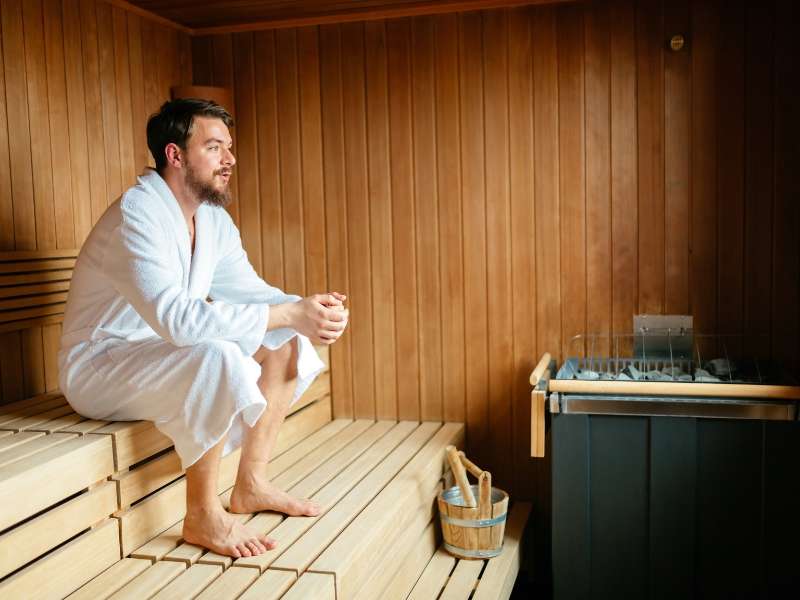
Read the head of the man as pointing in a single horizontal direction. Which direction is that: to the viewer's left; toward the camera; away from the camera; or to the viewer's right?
to the viewer's right

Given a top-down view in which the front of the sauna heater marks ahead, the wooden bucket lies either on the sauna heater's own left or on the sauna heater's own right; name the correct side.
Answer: on the sauna heater's own right

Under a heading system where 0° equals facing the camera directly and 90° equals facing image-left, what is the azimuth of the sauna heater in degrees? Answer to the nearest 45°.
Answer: approximately 0°
